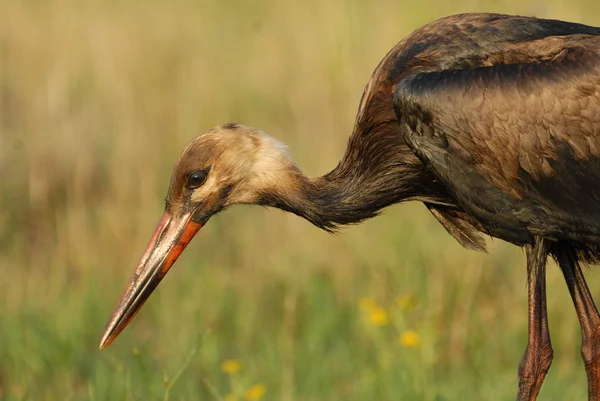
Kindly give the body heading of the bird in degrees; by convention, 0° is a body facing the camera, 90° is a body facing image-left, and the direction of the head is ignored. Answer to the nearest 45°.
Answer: approximately 90°
